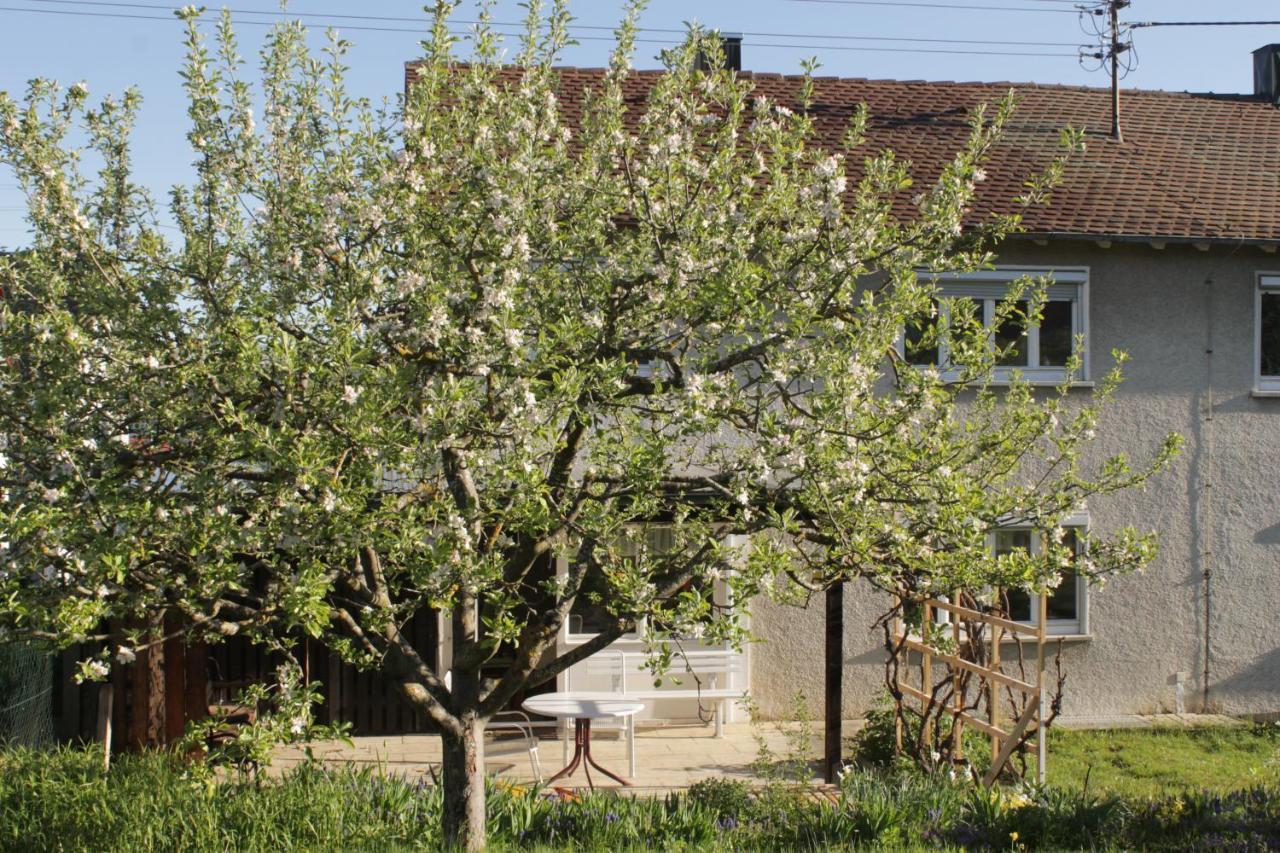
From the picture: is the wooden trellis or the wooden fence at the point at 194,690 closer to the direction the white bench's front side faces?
the wooden trellis

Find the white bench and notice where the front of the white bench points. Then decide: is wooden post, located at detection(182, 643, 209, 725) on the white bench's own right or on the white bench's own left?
on the white bench's own right

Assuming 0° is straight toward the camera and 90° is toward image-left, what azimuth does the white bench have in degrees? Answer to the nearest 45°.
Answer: approximately 0°

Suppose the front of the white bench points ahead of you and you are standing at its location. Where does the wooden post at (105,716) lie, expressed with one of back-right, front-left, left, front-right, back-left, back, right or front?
front-right

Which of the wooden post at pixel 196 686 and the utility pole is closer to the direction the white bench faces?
the wooden post

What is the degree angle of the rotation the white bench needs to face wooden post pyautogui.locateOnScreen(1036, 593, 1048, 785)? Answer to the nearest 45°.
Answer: approximately 45° to its left

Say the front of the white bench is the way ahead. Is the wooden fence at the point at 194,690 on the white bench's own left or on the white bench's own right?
on the white bench's own right

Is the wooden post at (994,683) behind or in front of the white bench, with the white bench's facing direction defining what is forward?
in front

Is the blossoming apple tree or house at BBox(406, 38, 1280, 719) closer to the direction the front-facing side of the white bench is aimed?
the blossoming apple tree
